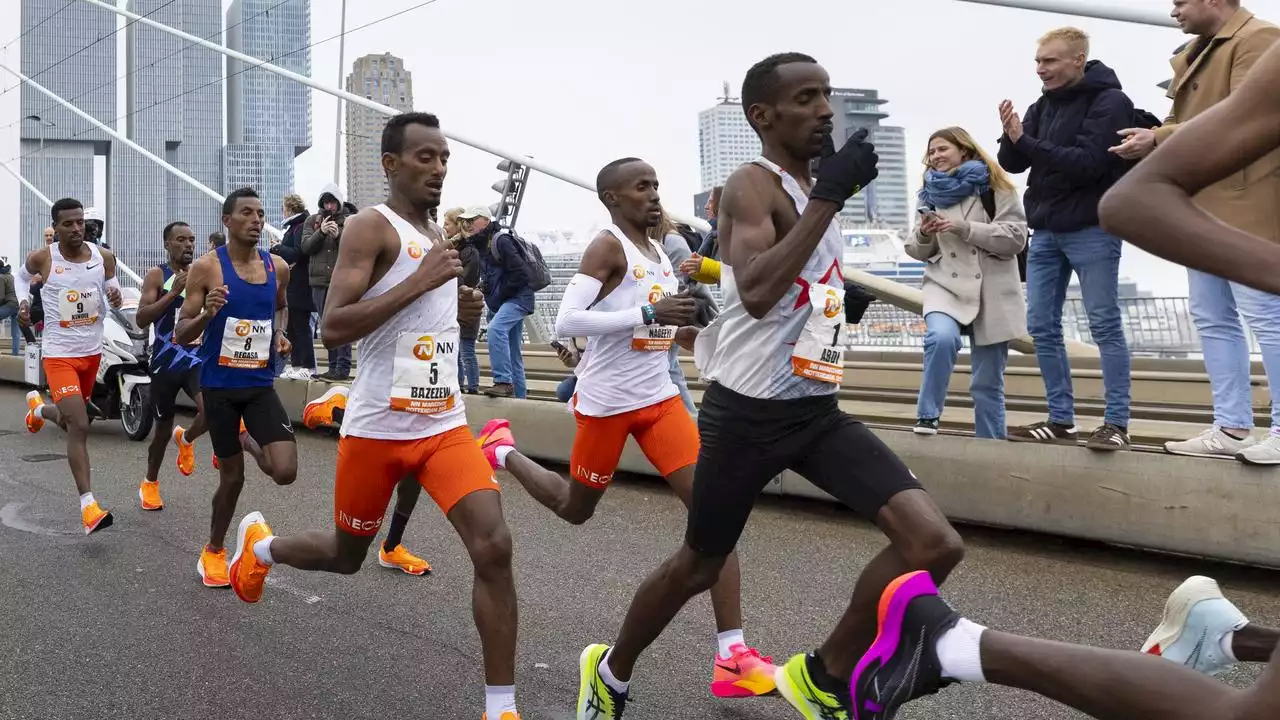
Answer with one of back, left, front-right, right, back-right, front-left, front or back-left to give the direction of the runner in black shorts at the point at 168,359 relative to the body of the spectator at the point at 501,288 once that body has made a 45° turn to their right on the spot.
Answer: left

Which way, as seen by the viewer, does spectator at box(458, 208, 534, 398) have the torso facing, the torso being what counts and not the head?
to the viewer's left

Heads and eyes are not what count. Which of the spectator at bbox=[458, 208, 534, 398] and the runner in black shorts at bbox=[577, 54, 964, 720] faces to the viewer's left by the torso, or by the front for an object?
the spectator

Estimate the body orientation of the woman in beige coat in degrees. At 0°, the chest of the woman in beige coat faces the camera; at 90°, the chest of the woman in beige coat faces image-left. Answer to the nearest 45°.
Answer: approximately 45°

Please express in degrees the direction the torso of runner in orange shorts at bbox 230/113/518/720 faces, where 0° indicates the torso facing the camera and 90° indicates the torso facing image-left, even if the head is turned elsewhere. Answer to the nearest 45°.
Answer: approximately 315°

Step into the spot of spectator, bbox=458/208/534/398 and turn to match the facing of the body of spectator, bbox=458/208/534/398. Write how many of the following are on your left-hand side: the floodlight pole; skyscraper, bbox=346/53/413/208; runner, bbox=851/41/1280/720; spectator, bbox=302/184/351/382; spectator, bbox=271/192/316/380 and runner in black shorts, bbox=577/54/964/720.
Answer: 2

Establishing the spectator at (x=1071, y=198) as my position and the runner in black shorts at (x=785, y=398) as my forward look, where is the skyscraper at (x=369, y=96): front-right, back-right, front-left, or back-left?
back-right

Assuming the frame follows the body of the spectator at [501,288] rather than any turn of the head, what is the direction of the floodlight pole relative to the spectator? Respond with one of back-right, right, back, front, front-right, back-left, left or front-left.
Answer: right

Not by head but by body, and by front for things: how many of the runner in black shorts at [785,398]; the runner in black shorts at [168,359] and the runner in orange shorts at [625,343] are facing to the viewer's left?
0

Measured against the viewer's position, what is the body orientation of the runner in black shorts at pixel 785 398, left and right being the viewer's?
facing to the right of the viewer

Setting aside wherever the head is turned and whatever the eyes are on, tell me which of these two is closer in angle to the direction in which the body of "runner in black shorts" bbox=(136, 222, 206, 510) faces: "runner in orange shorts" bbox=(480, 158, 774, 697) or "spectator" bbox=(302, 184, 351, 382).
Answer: the runner in orange shorts

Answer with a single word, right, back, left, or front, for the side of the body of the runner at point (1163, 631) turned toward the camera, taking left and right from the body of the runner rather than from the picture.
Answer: right

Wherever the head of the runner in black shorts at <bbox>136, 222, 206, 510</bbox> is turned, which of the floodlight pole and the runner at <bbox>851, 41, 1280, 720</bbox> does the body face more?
the runner
